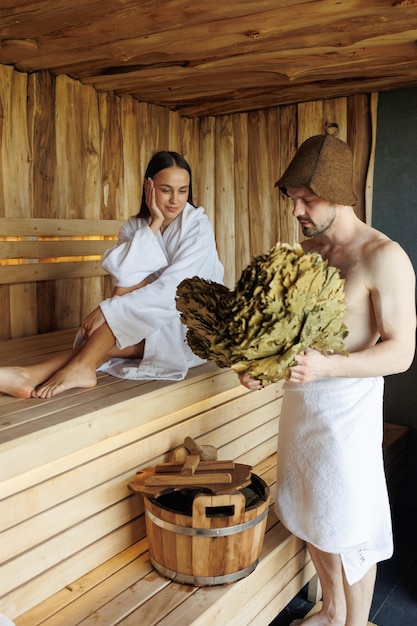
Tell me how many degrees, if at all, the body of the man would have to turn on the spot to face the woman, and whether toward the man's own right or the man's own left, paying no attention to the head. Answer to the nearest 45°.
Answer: approximately 90° to the man's own right

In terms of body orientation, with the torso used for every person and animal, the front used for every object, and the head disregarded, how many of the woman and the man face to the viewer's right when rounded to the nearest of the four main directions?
0

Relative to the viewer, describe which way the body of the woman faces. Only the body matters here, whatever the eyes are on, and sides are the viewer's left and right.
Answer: facing the viewer and to the left of the viewer

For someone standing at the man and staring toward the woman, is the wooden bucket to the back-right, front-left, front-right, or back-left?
front-left

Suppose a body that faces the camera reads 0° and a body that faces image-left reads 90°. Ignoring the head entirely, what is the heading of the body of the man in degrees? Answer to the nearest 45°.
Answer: approximately 45°

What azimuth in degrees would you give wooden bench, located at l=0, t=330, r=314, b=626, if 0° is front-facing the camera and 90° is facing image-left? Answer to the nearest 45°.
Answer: approximately 315°

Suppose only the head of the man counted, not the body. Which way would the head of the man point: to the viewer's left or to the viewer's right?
to the viewer's left
